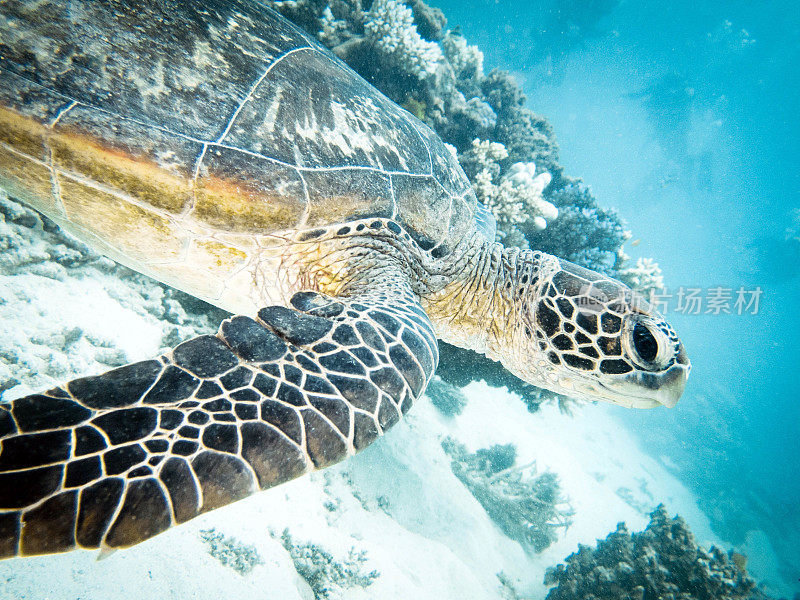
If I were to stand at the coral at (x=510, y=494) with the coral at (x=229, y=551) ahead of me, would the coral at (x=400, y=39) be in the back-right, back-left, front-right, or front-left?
front-right

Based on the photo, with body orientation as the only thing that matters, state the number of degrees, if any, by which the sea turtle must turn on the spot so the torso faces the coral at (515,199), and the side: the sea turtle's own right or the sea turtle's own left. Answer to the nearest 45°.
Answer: approximately 45° to the sea turtle's own left

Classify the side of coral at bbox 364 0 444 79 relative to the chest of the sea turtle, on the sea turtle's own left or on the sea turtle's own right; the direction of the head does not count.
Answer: on the sea turtle's own left

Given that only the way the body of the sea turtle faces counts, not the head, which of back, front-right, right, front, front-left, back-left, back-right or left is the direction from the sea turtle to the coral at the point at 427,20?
left

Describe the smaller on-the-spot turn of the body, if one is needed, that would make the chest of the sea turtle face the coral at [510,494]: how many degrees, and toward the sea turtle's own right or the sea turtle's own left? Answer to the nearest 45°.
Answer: approximately 45° to the sea turtle's own left

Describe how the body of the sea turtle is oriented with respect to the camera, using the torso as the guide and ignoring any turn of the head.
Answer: to the viewer's right

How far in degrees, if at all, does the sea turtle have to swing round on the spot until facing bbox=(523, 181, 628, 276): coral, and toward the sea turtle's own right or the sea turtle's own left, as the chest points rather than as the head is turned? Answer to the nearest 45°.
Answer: approximately 45° to the sea turtle's own left

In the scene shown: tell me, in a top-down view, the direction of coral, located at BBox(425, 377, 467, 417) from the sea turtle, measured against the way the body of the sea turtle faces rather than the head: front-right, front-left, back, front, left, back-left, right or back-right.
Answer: front-left

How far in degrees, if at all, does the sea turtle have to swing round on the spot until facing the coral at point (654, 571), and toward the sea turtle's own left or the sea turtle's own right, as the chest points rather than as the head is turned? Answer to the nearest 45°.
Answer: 0° — it already faces it
